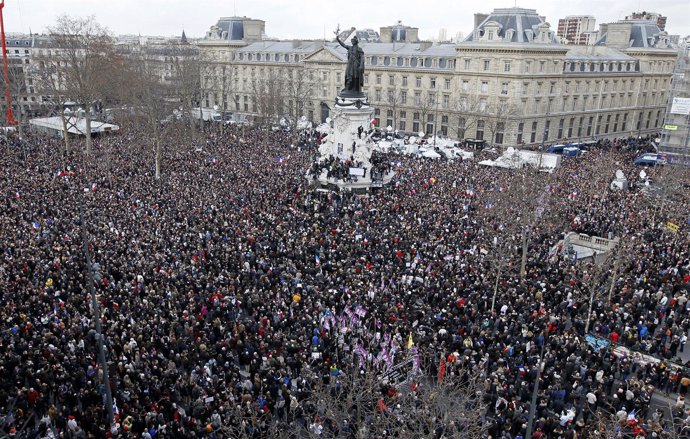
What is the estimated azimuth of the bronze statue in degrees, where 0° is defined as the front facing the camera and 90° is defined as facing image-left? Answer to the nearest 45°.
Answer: approximately 45°
